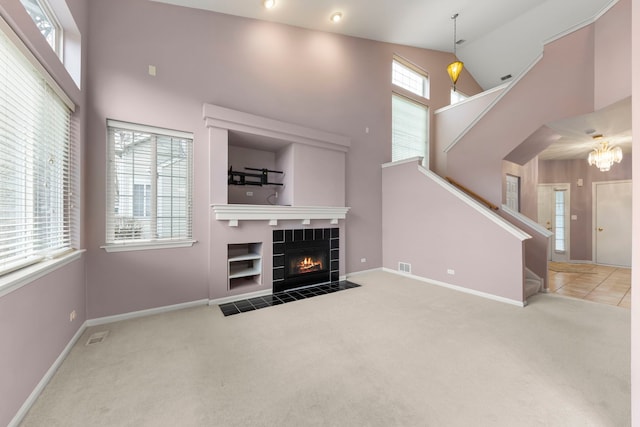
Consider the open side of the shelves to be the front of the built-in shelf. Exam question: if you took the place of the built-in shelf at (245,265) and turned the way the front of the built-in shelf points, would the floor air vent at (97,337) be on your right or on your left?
on your right

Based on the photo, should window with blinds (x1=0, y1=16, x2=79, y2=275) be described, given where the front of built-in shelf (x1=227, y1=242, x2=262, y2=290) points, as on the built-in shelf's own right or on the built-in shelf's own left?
on the built-in shelf's own right

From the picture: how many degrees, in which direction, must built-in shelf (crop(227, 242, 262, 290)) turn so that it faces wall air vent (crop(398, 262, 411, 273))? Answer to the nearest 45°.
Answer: approximately 45° to its left

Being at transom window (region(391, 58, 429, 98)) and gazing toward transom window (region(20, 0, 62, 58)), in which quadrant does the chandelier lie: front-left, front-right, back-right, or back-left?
back-left

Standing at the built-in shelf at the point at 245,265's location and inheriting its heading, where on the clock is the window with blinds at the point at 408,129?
The window with blinds is roughly at 10 o'clock from the built-in shelf.

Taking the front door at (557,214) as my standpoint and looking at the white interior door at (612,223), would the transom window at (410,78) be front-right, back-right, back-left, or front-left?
back-right

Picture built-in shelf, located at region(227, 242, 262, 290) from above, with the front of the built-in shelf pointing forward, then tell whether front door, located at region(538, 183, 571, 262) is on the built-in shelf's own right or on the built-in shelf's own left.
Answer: on the built-in shelf's own left

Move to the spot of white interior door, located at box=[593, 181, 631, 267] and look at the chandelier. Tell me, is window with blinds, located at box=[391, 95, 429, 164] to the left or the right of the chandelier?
right
